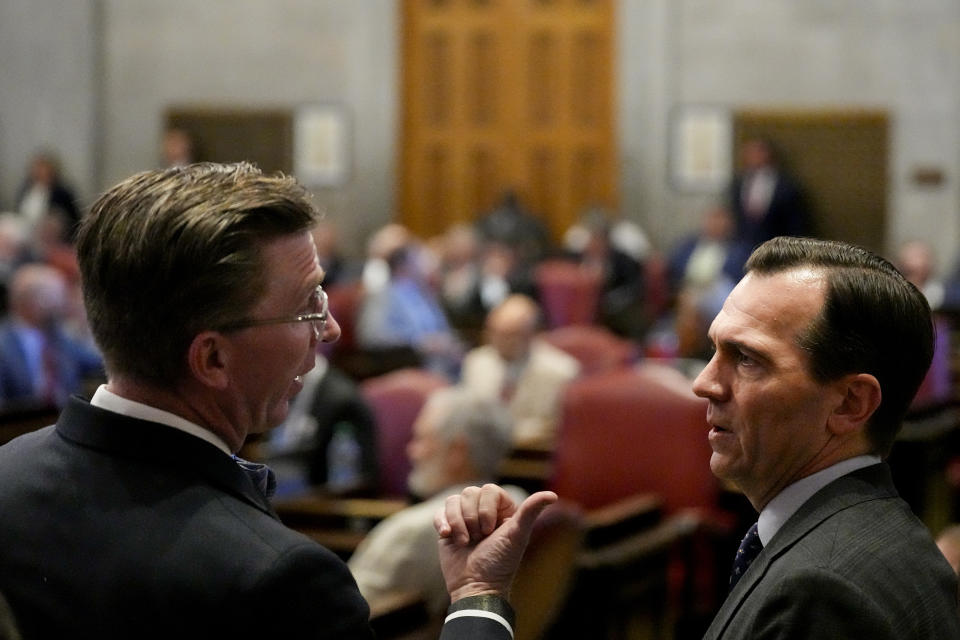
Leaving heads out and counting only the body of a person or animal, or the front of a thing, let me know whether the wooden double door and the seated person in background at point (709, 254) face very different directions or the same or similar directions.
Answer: same or similar directions

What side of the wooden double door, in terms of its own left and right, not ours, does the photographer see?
front

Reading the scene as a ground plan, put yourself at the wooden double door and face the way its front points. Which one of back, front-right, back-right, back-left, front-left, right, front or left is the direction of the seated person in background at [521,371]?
front

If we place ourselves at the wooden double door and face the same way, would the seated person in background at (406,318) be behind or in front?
in front

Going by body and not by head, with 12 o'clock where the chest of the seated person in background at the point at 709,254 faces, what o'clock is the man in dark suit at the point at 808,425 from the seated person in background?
The man in dark suit is roughly at 12 o'clock from the seated person in background.

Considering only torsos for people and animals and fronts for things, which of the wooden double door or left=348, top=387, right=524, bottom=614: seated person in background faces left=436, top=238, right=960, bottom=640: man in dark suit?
the wooden double door

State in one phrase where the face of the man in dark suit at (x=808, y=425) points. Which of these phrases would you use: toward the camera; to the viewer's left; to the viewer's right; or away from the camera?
to the viewer's left

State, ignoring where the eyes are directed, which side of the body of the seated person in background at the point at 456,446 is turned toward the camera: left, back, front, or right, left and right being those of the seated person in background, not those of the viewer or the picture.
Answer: left

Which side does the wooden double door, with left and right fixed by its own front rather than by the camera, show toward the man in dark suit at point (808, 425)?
front

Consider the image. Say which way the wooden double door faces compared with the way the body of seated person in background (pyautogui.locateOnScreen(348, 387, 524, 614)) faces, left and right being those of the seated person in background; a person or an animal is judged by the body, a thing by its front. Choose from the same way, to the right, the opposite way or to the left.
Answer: to the left

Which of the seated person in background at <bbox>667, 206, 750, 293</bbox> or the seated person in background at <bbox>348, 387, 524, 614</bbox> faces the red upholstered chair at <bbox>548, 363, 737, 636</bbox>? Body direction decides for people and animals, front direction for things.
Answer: the seated person in background at <bbox>667, 206, 750, 293</bbox>

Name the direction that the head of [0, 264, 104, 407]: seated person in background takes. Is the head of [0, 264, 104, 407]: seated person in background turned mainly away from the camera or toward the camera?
toward the camera

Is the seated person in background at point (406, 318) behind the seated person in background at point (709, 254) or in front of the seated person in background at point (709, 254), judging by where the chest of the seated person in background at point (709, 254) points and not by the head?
in front

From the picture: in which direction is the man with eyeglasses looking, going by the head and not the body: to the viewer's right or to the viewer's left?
to the viewer's right
